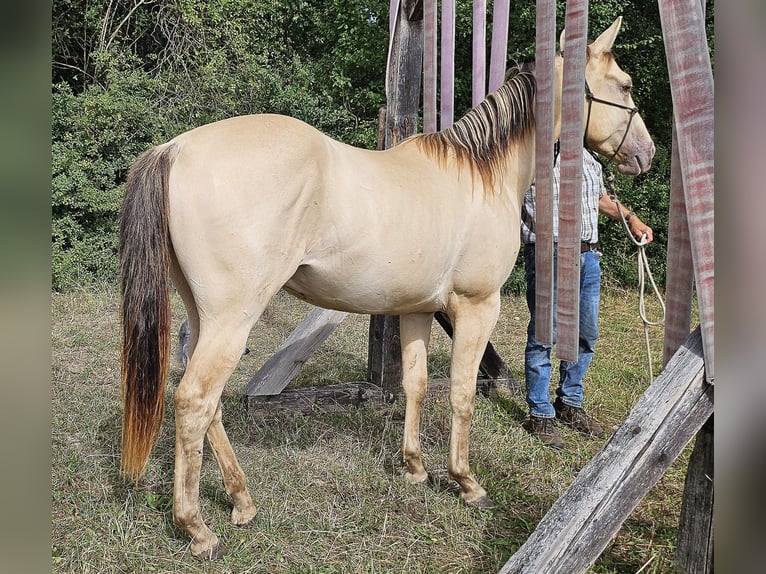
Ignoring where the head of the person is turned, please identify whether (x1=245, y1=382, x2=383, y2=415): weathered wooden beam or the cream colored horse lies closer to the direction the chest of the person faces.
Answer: the cream colored horse

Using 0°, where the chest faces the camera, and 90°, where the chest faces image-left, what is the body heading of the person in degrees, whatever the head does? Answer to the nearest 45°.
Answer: approximately 315°
